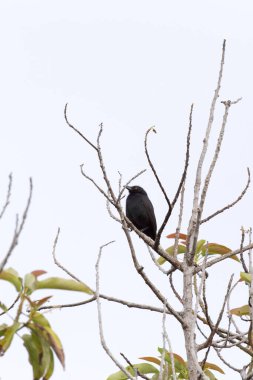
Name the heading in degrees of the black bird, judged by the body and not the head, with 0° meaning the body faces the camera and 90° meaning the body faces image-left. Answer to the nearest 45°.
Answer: approximately 45°
